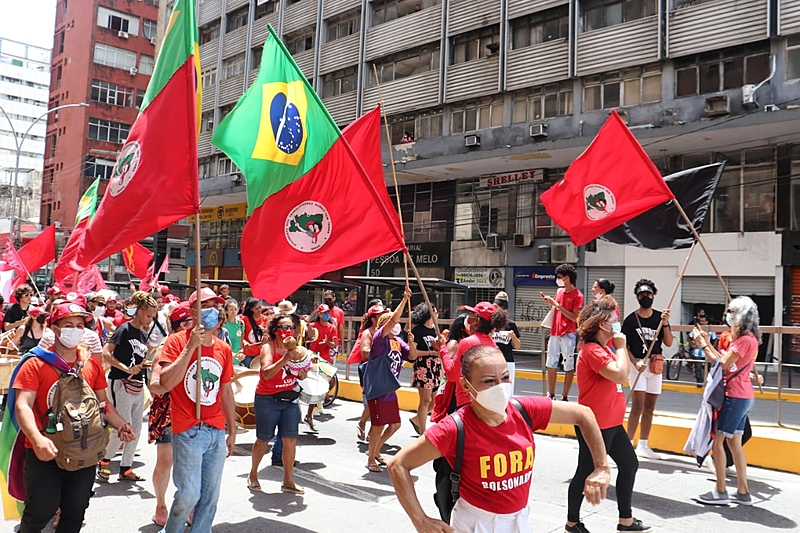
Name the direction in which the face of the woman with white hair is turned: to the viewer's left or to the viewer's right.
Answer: to the viewer's left

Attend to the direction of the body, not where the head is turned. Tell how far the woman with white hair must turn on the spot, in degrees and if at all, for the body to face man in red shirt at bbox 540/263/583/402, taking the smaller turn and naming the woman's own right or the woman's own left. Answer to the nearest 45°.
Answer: approximately 45° to the woman's own right

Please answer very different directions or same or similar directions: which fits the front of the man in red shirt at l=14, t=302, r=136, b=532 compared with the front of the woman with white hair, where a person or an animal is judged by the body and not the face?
very different directions

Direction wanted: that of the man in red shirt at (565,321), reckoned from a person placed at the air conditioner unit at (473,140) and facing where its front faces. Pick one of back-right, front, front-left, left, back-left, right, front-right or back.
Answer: front-left

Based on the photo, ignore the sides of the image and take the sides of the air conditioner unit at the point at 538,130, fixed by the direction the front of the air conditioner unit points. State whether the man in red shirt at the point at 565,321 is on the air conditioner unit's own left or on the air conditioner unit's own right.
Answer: on the air conditioner unit's own left

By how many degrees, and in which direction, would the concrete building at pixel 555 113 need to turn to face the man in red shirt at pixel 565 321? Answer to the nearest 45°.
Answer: approximately 45° to its left

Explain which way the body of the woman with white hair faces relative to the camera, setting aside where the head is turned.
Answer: to the viewer's left

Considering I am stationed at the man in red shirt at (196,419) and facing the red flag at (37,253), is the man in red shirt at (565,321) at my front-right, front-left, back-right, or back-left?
front-right

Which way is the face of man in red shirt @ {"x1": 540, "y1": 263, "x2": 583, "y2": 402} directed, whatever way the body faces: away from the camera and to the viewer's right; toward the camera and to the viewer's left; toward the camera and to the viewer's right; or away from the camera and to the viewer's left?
toward the camera and to the viewer's left

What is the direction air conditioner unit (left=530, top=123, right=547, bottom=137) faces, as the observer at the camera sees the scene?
facing the viewer and to the left of the viewer

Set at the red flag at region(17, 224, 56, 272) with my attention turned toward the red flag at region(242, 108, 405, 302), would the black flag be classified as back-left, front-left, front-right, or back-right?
front-left

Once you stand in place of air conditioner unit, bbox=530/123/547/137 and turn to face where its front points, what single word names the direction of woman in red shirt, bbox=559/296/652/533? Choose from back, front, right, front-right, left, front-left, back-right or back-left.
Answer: front-left
